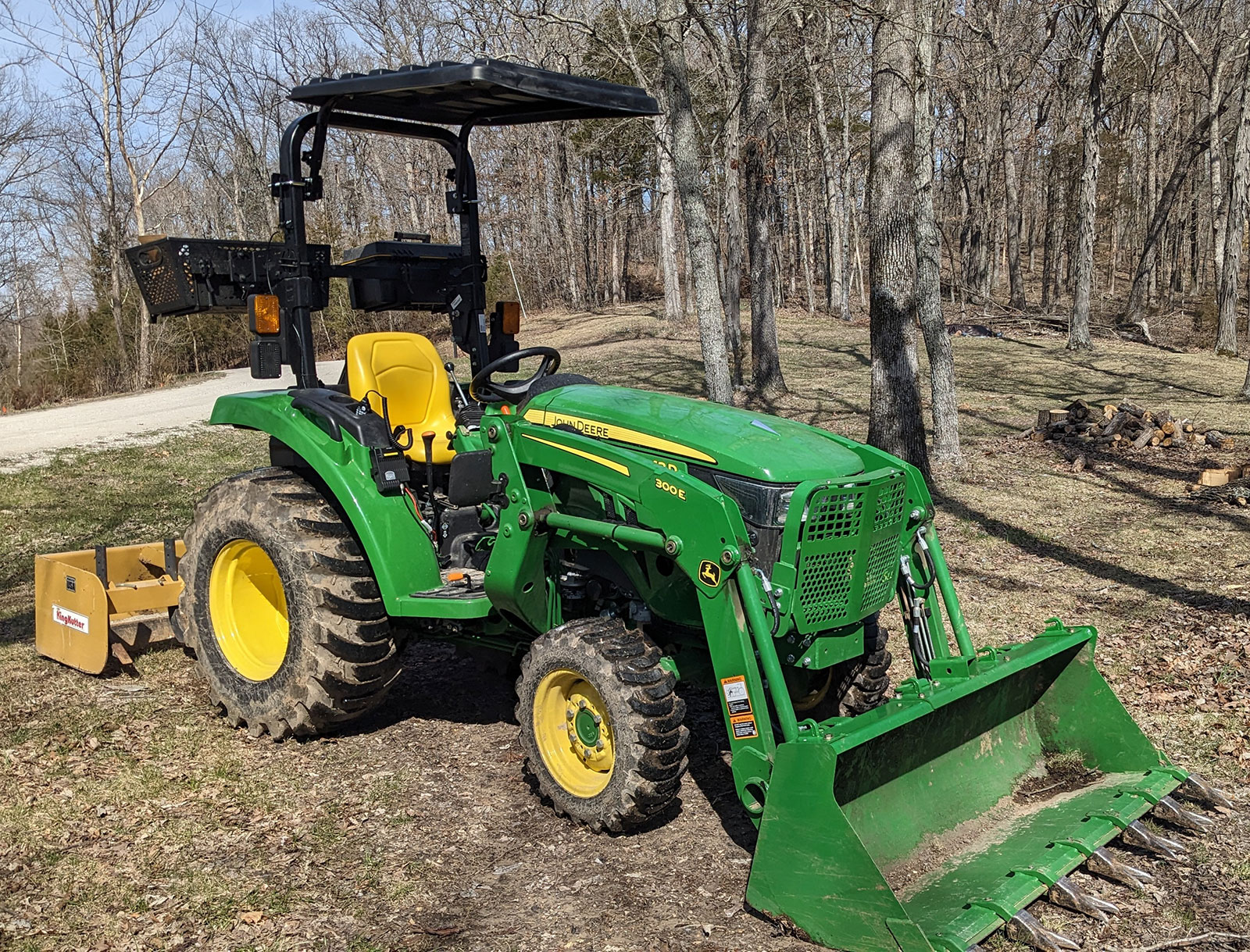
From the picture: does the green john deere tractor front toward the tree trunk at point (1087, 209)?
no

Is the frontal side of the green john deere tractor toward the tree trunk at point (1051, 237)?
no

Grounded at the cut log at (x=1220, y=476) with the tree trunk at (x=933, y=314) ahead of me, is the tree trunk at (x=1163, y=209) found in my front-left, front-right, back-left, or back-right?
front-right

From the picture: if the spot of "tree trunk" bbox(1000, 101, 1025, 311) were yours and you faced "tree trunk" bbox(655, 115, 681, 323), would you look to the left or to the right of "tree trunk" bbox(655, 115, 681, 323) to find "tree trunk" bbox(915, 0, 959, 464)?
left

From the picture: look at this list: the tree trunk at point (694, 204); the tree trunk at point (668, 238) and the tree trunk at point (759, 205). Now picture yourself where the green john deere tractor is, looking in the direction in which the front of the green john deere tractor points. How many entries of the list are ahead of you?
0

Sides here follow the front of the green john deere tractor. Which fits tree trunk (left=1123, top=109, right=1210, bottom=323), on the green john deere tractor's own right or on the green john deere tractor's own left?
on the green john deere tractor's own left

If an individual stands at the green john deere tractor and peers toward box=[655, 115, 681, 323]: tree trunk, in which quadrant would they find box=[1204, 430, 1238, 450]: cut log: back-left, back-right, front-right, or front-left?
front-right

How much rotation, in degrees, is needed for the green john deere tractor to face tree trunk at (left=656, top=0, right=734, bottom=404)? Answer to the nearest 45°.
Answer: approximately 135° to its left

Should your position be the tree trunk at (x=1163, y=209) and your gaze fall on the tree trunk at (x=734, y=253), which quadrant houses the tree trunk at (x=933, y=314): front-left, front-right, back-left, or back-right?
front-left

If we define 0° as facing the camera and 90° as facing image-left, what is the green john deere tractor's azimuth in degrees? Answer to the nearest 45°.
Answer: approximately 315°

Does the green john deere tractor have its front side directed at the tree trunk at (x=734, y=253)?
no

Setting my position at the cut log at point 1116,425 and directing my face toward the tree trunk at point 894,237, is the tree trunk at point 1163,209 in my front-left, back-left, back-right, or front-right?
back-right

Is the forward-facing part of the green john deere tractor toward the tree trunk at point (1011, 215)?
no
